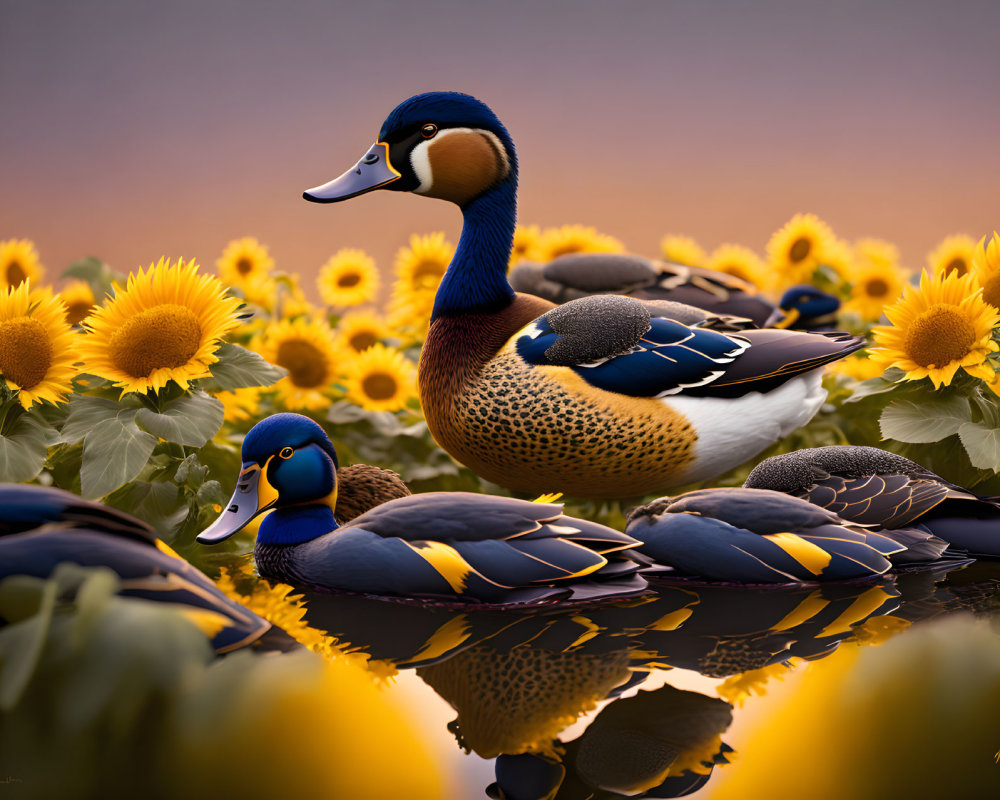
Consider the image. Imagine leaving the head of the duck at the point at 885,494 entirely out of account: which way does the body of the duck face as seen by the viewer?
to the viewer's left

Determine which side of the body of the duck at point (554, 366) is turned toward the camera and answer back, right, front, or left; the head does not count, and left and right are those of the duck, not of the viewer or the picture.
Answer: left

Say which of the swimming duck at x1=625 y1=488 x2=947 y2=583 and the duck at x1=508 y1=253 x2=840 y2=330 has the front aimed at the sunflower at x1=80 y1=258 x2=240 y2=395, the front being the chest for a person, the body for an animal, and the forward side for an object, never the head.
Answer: the swimming duck

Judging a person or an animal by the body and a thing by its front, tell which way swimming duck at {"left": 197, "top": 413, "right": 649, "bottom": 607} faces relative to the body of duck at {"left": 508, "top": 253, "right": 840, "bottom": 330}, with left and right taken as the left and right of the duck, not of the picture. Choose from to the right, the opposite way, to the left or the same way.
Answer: the opposite way

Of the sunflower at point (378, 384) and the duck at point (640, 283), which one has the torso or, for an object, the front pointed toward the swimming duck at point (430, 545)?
the sunflower

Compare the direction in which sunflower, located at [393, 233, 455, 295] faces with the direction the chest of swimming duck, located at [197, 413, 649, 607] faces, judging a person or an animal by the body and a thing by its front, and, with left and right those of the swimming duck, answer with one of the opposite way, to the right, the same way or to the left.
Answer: to the left

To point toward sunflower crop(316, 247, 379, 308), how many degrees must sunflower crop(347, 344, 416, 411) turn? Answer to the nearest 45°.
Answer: approximately 180°

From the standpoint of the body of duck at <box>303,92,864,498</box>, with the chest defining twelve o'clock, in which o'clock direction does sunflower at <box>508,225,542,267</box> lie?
The sunflower is roughly at 3 o'clock from the duck.

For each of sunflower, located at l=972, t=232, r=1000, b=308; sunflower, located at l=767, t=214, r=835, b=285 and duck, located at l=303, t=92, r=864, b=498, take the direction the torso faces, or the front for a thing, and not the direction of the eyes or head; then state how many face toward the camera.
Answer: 2
